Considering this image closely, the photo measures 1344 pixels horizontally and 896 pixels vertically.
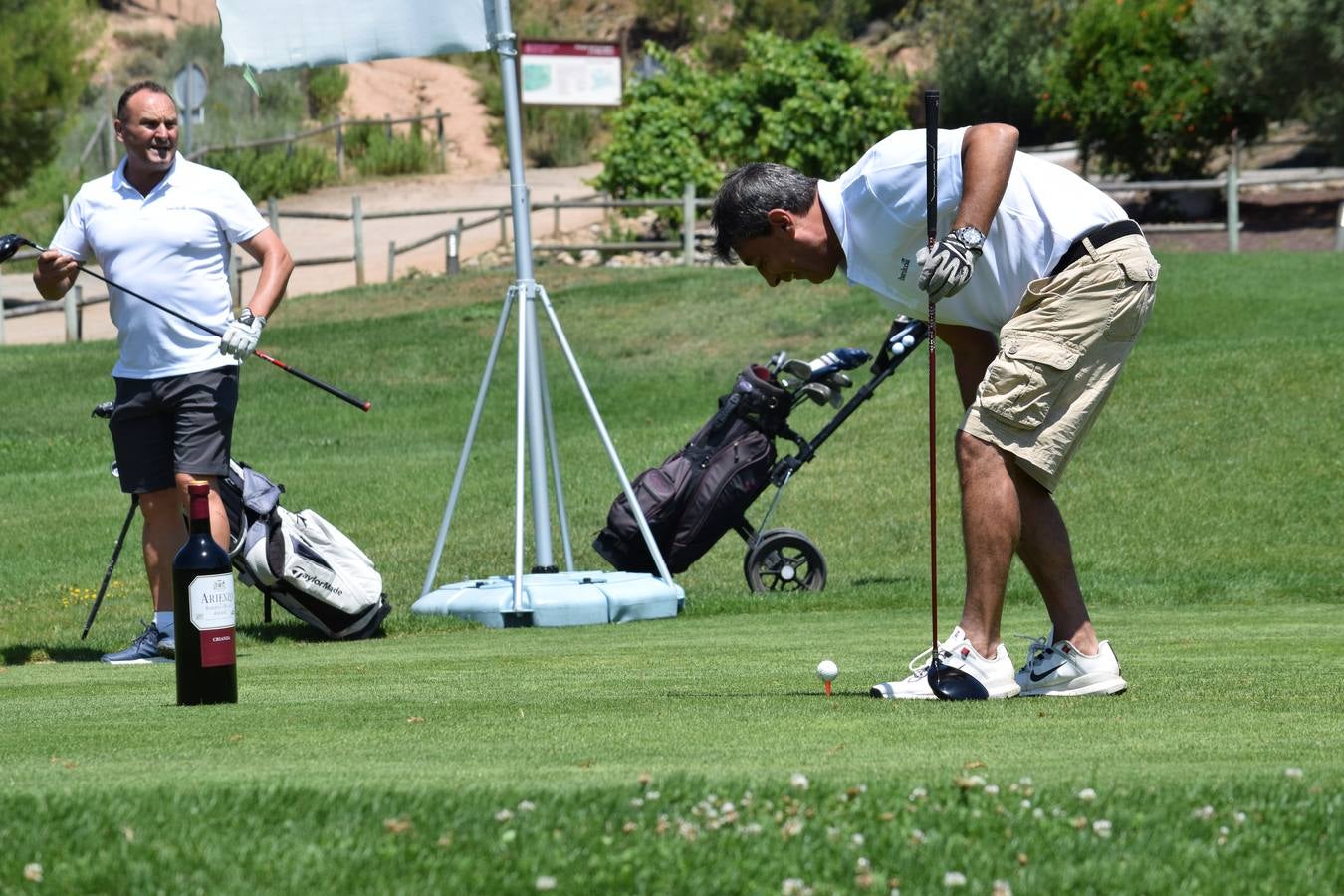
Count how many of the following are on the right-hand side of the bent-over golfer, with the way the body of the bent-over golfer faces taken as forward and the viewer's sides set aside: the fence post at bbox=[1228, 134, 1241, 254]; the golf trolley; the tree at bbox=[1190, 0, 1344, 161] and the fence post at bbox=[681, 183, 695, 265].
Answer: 4

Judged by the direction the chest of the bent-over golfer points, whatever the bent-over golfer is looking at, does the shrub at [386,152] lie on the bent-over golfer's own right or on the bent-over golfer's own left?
on the bent-over golfer's own right

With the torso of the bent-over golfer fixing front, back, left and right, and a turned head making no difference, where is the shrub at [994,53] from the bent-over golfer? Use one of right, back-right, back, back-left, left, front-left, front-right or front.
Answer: right

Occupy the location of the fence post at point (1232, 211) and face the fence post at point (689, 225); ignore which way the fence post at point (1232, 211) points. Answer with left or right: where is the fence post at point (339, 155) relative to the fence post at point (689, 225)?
right

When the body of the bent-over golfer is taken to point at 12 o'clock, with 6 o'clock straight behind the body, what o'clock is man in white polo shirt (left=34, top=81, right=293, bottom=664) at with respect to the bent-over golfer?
The man in white polo shirt is roughly at 1 o'clock from the bent-over golfer.

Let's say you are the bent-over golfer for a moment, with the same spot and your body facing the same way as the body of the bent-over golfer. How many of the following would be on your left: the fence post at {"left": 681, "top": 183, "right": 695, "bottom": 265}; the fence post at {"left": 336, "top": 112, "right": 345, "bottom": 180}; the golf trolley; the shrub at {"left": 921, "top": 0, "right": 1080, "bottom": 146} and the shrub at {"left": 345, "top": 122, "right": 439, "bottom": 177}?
0

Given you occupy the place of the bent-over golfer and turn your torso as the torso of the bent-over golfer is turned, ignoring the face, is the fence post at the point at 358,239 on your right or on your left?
on your right

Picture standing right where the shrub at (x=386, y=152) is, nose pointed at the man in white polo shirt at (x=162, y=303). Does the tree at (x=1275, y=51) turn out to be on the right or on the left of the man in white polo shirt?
left

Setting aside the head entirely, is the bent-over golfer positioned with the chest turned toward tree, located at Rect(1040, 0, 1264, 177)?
no

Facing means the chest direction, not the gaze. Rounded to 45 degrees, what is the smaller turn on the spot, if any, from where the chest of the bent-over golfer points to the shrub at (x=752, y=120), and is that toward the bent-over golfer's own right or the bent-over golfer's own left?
approximately 90° to the bent-over golfer's own right

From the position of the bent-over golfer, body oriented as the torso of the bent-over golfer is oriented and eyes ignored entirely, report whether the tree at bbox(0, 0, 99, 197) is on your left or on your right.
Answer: on your right

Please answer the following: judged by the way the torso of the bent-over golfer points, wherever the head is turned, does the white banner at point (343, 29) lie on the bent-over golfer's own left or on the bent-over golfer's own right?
on the bent-over golfer's own right

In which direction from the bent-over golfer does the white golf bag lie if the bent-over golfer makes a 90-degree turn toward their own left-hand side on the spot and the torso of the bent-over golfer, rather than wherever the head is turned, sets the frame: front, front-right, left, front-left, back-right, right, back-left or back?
back-right

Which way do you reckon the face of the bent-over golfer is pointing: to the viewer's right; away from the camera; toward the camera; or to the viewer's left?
to the viewer's left

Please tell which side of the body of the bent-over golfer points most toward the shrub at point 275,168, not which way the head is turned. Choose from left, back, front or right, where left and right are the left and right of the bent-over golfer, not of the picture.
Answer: right

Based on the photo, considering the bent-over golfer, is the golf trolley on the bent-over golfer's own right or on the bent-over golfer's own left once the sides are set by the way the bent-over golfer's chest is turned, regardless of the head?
on the bent-over golfer's own right

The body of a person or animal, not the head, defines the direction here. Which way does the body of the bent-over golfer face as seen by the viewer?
to the viewer's left

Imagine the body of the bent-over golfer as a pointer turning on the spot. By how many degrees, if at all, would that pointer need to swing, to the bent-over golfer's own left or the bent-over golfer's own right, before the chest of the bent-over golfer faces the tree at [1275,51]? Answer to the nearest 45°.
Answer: approximately 90° to the bent-over golfer's own right

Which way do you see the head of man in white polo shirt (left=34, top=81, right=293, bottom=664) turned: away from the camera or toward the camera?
toward the camera

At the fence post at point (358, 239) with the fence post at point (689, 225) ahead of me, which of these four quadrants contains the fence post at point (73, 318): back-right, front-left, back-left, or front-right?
back-right
